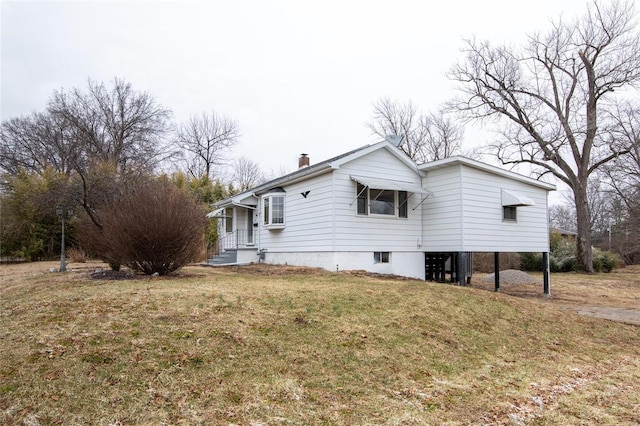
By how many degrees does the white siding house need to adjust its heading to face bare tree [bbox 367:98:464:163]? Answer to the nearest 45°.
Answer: approximately 135° to its right

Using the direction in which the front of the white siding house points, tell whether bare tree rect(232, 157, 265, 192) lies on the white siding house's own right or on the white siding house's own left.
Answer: on the white siding house's own right

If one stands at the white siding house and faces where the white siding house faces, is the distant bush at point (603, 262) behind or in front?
behind

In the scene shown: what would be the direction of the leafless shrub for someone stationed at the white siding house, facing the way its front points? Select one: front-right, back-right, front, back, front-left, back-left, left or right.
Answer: front

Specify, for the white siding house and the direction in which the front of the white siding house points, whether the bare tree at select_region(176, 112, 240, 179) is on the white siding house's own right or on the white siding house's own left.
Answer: on the white siding house's own right

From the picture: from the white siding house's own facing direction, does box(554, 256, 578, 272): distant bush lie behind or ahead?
behind

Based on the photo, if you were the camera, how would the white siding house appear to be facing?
facing the viewer and to the left of the viewer

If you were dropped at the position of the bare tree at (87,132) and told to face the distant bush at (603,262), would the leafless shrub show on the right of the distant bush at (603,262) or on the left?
right

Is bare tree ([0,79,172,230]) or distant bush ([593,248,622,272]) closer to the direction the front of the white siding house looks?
the bare tree

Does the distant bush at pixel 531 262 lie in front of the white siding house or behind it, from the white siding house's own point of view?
behind

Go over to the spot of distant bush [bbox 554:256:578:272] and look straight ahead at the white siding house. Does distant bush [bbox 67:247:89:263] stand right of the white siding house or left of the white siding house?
right

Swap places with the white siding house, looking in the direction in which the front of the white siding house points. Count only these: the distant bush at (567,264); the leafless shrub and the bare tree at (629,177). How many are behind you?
2
